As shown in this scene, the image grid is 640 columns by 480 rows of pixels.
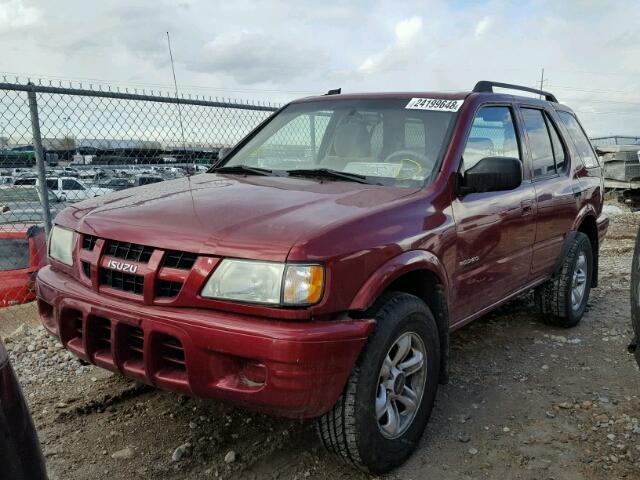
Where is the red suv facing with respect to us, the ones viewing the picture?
facing the viewer and to the left of the viewer

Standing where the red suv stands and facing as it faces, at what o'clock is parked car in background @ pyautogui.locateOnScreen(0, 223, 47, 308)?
The parked car in background is roughly at 3 o'clock from the red suv.

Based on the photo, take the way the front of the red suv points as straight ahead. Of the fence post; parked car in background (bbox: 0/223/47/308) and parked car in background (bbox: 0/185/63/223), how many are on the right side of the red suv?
3

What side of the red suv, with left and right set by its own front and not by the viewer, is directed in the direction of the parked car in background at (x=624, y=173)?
back

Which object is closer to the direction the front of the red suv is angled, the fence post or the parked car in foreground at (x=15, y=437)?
the parked car in foreground

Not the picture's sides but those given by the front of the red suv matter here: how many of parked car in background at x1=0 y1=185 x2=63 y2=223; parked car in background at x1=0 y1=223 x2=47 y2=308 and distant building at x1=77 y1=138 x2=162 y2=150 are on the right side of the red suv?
3

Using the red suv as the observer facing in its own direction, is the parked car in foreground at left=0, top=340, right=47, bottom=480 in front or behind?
in front

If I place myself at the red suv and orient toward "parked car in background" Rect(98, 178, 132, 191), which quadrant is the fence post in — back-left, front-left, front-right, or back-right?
front-left

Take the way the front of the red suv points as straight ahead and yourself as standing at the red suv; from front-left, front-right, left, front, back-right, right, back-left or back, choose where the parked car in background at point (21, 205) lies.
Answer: right

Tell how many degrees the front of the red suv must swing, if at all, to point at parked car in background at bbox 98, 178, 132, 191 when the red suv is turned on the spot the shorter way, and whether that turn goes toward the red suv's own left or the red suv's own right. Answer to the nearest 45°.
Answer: approximately 90° to the red suv's own right

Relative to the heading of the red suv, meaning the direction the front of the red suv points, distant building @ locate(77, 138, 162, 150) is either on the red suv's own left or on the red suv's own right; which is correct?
on the red suv's own right

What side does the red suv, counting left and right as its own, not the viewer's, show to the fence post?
right
